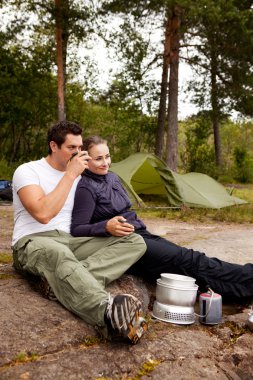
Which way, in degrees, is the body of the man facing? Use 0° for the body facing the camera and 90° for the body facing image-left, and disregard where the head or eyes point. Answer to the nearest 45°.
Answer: approximately 315°

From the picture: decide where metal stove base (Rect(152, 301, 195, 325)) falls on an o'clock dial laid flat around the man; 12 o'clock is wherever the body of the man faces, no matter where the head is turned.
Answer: The metal stove base is roughly at 11 o'clock from the man.

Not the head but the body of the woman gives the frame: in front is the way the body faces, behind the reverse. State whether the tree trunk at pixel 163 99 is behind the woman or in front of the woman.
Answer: behind

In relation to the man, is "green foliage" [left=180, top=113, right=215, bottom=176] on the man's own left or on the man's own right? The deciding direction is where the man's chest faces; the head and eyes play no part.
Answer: on the man's own left

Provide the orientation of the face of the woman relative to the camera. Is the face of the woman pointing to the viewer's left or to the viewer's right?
to the viewer's right

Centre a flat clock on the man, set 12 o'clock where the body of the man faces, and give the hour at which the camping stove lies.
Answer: The camping stove is roughly at 11 o'clock from the man.

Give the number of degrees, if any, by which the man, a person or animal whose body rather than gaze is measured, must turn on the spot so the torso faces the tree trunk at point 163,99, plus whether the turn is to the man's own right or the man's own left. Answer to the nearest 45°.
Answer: approximately 135° to the man's own left

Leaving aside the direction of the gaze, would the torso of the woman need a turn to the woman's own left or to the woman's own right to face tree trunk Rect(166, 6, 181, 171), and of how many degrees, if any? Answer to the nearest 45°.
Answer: approximately 135° to the woman's own left
